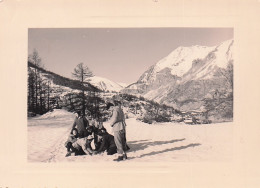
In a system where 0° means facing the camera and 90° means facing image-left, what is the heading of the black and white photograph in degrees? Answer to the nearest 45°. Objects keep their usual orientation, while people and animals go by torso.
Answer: approximately 0°
